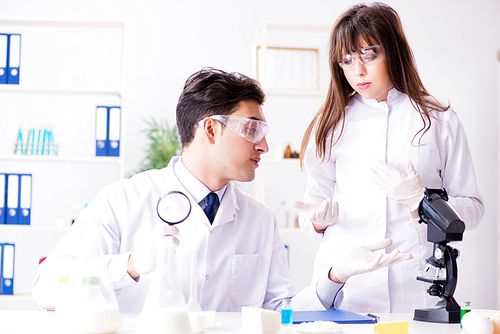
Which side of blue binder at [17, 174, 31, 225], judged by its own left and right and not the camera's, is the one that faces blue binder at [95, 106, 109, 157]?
left

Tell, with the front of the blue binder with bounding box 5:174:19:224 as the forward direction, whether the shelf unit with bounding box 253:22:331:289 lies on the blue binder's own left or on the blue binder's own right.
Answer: on the blue binder's own left

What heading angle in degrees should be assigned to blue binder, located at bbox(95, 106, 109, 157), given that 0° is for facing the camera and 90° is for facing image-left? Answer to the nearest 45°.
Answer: approximately 0°

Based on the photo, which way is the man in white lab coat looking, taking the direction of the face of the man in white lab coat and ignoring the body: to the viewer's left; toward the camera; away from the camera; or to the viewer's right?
to the viewer's right

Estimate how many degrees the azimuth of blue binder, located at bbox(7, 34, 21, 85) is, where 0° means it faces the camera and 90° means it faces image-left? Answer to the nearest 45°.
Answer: approximately 0°

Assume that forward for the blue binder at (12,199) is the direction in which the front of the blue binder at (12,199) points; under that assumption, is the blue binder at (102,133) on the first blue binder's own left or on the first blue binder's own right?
on the first blue binder's own left
